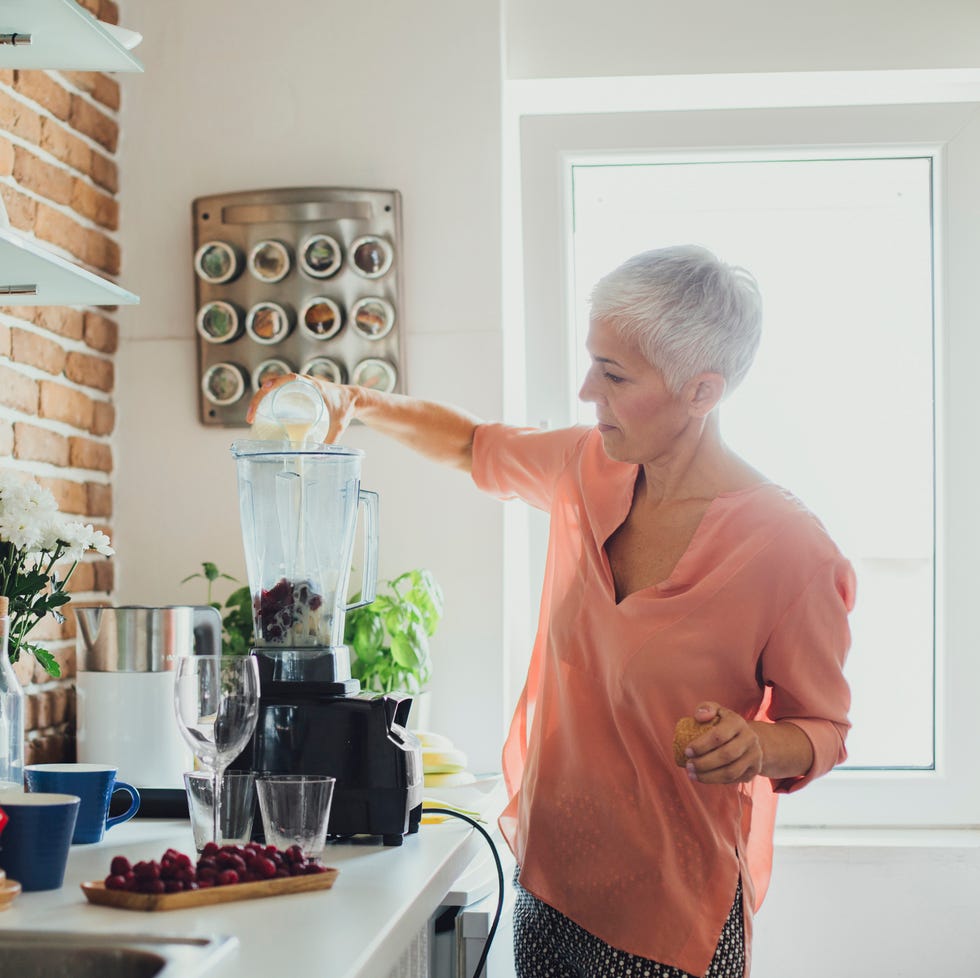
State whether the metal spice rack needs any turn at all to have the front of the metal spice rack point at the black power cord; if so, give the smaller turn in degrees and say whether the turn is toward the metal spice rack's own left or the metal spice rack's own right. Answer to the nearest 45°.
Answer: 0° — it already faces it

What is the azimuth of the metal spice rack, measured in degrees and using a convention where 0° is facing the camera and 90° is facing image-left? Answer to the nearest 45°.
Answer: approximately 0°

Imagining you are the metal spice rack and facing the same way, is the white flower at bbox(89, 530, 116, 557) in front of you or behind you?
in front

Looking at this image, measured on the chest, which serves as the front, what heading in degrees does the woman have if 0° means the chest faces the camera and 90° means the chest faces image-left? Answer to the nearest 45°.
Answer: approximately 45°

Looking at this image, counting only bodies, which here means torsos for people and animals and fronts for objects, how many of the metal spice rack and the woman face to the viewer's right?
0

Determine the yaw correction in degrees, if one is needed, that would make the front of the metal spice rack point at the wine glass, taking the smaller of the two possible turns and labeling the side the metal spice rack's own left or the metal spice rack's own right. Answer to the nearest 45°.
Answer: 0° — it already faces it

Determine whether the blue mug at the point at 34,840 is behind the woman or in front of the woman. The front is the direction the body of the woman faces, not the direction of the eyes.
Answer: in front

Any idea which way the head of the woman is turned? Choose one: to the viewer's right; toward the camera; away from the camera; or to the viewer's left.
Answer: to the viewer's left
